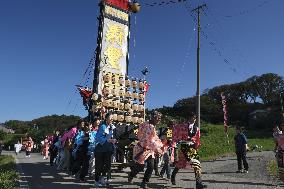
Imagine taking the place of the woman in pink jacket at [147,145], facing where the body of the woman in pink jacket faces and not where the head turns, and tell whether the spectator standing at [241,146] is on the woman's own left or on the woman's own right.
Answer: on the woman's own left

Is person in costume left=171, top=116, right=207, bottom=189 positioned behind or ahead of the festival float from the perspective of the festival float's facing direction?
ahead

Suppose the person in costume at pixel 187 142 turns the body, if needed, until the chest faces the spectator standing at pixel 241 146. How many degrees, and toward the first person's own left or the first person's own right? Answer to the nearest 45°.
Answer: approximately 90° to the first person's own left

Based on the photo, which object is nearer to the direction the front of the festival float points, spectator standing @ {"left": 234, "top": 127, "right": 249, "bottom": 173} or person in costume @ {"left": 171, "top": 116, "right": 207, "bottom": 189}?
the person in costume

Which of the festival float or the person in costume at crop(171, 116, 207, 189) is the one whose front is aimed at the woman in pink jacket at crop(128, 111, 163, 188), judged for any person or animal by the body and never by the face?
the festival float

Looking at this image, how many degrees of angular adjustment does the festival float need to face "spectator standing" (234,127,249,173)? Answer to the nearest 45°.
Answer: approximately 90° to its left

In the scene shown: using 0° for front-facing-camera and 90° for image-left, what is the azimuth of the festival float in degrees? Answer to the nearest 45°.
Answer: approximately 0°

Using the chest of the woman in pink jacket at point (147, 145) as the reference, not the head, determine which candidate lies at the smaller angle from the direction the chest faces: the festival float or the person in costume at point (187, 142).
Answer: the person in costume
